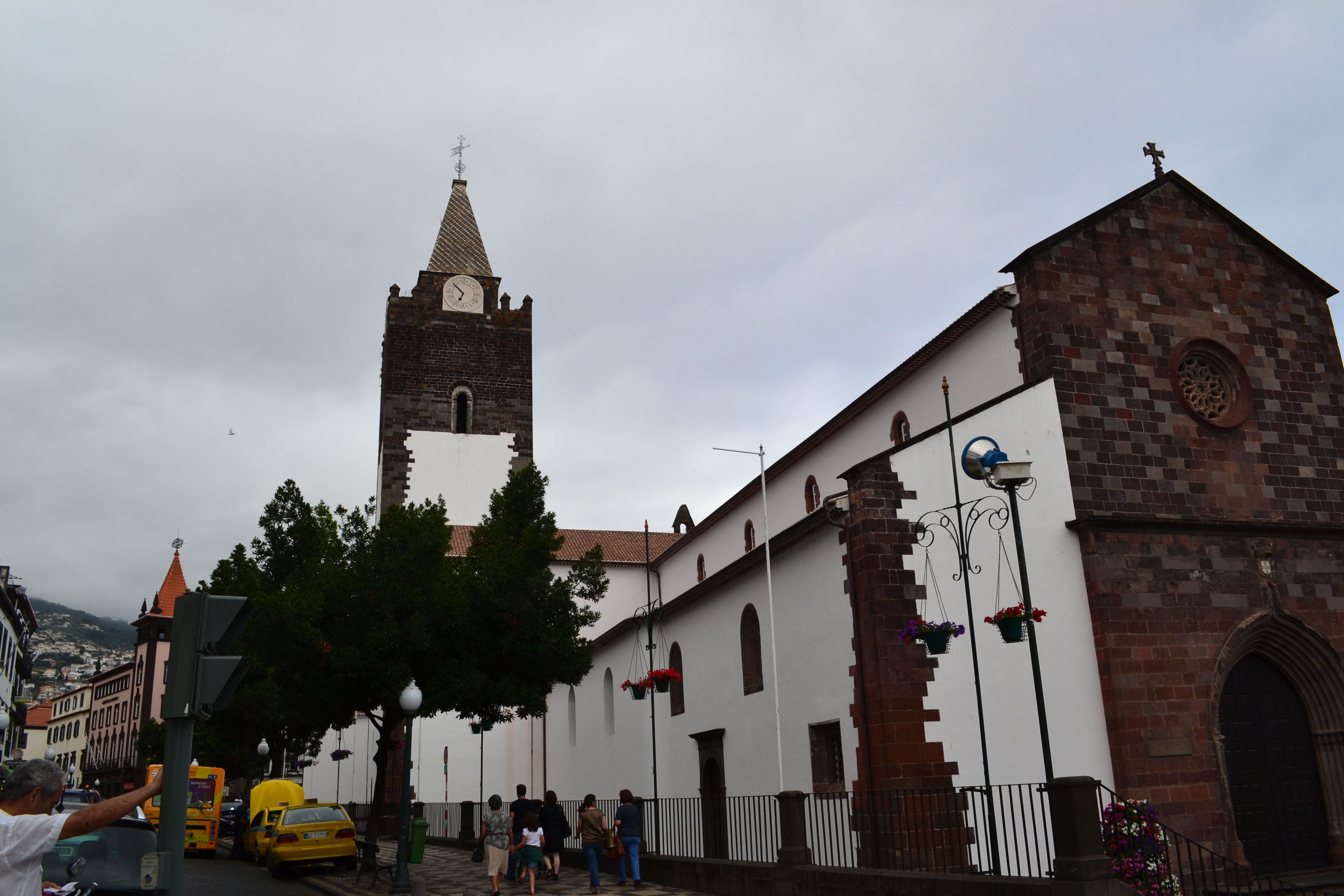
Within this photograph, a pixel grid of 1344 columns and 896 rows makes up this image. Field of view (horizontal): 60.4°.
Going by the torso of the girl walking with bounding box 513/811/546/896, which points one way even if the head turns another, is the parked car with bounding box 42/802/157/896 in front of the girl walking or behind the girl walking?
behind

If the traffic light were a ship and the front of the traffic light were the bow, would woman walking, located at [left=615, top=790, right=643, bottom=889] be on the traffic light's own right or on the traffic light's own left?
on the traffic light's own left

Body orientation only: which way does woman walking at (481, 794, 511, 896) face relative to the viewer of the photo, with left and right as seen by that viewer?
facing away from the viewer

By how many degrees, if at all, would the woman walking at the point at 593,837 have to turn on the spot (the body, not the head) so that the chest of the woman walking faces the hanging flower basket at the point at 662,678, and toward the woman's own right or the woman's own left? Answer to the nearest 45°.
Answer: approximately 45° to the woman's own right

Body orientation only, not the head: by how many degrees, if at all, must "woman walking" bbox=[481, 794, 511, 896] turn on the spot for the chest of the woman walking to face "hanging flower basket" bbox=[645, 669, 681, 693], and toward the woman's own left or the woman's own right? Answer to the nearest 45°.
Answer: approximately 45° to the woman's own right

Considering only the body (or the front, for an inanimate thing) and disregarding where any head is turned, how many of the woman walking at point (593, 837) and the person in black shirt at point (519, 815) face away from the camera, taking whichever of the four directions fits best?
2

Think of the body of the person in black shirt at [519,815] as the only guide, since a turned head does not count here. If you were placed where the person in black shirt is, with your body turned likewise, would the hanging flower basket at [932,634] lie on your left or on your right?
on your right

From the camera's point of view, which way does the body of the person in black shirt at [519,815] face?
away from the camera

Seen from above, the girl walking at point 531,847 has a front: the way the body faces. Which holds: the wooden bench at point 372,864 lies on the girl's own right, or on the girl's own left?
on the girl's own left

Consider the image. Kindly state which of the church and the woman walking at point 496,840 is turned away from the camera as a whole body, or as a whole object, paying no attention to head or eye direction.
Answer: the woman walking

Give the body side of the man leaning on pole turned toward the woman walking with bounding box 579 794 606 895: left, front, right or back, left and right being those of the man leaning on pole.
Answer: front

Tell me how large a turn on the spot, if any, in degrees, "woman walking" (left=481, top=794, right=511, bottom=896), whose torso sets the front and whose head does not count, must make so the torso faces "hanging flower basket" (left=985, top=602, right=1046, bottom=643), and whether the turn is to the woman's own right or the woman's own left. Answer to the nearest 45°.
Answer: approximately 135° to the woman's own right

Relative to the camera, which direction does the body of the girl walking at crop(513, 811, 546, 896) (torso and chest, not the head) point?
away from the camera

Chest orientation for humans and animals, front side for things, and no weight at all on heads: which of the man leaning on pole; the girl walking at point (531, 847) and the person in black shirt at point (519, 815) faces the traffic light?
the man leaning on pole

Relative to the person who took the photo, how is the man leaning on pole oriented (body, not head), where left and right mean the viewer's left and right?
facing away from the viewer and to the right of the viewer

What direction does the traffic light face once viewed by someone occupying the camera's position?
facing to the right of the viewer

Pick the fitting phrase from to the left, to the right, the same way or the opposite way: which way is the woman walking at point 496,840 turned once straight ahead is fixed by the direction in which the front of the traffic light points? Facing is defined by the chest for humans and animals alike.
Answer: to the left
